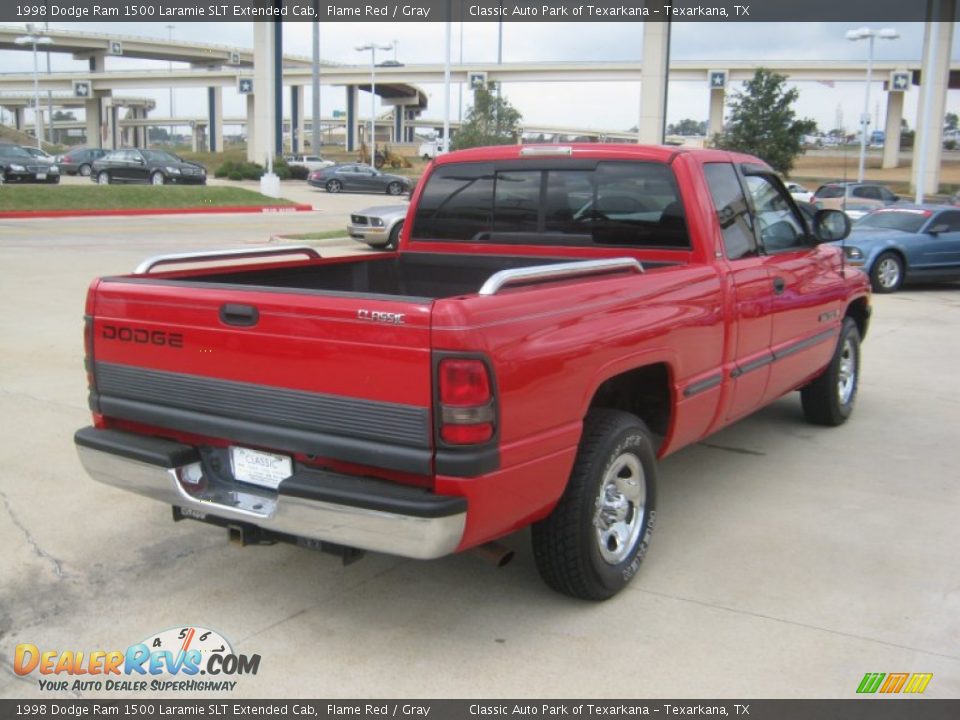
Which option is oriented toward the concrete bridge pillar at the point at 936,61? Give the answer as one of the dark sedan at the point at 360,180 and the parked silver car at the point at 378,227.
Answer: the dark sedan

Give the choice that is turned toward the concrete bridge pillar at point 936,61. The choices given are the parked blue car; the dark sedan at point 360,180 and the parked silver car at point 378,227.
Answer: the dark sedan

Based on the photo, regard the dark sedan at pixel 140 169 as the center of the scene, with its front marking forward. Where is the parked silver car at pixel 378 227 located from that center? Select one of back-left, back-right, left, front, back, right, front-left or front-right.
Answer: front-right

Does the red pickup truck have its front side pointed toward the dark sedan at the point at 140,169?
no

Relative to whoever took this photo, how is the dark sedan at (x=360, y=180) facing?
facing to the right of the viewer

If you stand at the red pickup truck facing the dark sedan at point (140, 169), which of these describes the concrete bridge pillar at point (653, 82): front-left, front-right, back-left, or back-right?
front-right

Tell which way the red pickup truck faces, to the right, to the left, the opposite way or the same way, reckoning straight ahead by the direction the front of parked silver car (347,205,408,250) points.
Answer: the opposite way

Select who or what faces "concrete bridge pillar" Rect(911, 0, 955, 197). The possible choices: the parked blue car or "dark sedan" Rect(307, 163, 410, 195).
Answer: the dark sedan

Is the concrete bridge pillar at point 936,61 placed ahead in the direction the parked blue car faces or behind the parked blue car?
behind

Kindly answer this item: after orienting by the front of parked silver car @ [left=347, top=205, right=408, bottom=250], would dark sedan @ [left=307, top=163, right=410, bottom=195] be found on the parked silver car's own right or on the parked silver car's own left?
on the parked silver car's own right

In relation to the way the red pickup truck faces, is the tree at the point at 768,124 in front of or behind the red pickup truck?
in front

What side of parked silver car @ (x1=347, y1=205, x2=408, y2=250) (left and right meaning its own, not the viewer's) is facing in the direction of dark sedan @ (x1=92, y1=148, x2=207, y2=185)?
right

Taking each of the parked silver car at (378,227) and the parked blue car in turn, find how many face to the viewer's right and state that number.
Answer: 0

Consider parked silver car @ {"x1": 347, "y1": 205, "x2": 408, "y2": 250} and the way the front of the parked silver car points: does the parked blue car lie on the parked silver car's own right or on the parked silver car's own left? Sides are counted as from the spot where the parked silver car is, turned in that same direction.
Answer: on the parked silver car's own left

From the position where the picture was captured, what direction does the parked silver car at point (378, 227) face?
facing the viewer and to the left of the viewer

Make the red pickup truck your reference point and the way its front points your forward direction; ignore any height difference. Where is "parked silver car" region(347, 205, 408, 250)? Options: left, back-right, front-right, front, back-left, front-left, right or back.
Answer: front-left

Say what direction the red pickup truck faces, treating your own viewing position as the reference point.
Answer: facing away from the viewer and to the right of the viewer

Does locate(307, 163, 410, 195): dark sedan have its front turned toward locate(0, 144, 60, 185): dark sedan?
no

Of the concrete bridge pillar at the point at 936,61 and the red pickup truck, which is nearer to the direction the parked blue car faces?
the red pickup truck
